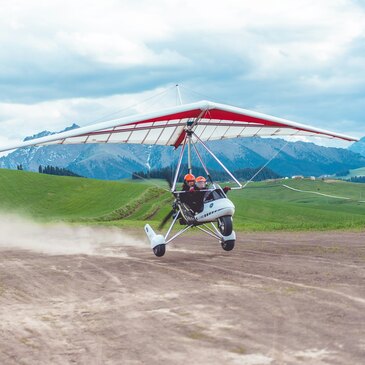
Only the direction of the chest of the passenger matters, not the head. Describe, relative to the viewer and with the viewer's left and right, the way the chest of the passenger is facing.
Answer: facing the viewer and to the right of the viewer
